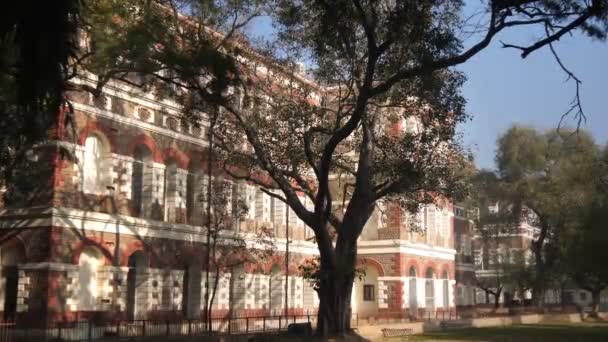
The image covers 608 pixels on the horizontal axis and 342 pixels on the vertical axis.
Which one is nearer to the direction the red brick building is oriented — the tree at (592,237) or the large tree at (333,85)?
the large tree

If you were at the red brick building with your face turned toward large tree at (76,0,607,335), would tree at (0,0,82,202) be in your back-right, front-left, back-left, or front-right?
front-right

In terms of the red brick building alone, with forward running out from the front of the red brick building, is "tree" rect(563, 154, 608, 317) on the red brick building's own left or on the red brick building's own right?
on the red brick building's own left

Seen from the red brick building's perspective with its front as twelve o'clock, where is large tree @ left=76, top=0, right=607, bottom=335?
The large tree is roughly at 12 o'clock from the red brick building.

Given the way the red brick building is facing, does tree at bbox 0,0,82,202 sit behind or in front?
in front

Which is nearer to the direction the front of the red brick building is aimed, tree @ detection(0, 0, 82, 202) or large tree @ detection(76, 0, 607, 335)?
the large tree
